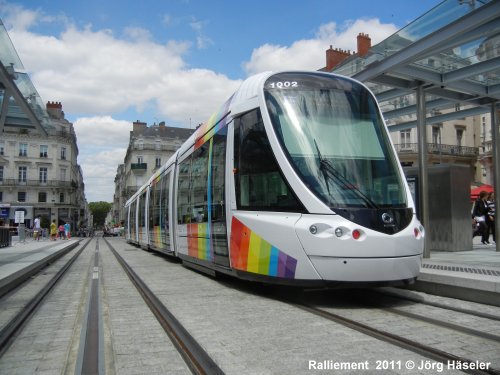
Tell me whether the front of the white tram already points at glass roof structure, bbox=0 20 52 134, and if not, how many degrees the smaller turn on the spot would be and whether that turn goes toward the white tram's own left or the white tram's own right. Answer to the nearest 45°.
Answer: approximately 90° to the white tram's own right

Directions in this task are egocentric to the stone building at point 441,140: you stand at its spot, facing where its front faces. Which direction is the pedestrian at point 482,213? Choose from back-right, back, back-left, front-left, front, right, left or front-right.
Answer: front-left

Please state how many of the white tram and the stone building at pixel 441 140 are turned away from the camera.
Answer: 0

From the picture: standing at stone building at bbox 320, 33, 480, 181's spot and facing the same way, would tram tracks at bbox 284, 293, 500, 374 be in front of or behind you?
in front

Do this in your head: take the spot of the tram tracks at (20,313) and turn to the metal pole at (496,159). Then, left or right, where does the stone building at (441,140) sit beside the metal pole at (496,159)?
left

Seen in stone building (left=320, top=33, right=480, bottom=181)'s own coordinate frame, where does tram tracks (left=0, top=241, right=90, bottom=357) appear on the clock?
The tram tracks is roughly at 1 o'clock from the stone building.

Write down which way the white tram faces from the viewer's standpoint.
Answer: facing the viewer and to the right of the viewer

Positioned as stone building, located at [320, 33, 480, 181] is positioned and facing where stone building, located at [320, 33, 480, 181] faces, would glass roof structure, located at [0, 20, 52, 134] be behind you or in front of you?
in front

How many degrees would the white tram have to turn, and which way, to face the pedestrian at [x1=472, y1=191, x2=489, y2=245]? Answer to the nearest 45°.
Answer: approximately 90° to its left

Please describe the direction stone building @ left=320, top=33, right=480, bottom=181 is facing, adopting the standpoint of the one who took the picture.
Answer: facing the viewer and to the left of the viewer

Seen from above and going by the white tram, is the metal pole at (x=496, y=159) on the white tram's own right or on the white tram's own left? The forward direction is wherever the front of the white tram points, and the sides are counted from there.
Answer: on the white tram's own left

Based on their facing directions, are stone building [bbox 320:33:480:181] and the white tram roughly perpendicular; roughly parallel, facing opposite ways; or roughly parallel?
roughly parallel
